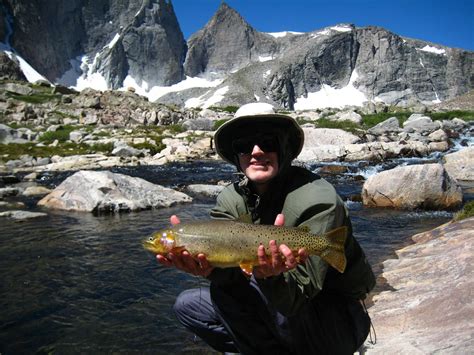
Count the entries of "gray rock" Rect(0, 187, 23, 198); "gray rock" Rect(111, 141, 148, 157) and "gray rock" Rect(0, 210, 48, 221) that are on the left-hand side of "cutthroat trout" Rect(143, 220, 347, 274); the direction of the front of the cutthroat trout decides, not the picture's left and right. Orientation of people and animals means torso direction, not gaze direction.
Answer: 0

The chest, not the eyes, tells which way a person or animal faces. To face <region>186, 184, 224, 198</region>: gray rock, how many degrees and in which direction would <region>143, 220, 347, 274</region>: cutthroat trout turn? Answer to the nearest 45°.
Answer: approximately 90° to its right

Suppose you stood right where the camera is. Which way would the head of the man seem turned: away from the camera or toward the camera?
toward the camera

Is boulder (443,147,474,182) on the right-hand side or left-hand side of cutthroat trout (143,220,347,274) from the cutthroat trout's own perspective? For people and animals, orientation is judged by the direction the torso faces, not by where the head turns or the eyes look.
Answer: on its right

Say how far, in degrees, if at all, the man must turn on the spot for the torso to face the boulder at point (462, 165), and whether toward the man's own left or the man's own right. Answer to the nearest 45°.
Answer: approximately 180°

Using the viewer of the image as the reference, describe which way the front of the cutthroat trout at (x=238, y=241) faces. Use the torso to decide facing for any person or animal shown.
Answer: facing to the left of the viewer

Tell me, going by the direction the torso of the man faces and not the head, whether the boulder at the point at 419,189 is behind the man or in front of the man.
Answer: behind

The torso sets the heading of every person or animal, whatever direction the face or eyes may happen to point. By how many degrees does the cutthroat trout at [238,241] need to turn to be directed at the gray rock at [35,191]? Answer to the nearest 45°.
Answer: approximately 45° to its right

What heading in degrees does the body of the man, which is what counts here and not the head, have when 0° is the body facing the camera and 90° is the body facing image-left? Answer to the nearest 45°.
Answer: approximately 45°

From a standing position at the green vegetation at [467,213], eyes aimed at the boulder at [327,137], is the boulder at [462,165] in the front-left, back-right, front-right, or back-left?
front-right

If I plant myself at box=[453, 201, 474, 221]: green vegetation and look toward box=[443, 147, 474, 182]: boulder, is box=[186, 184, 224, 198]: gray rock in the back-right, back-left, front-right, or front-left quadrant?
front-left

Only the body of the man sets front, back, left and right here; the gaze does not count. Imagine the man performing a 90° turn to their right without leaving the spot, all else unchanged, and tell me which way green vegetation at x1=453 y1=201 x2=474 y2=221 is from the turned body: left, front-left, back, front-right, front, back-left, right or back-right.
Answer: right

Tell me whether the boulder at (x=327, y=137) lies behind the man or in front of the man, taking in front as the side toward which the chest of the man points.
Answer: behind
